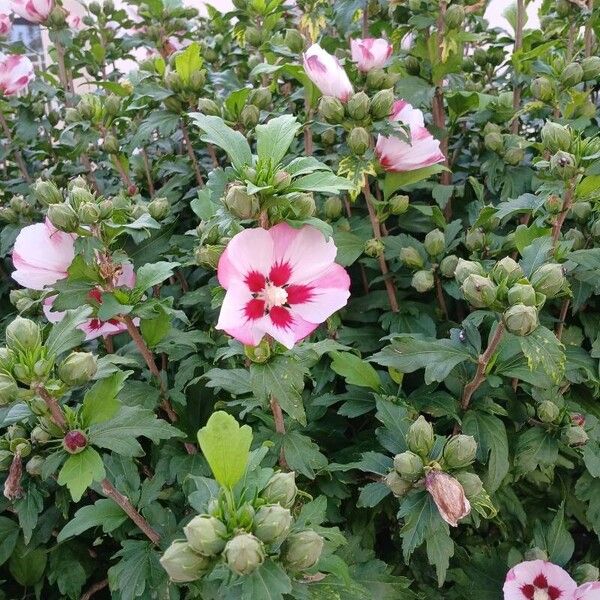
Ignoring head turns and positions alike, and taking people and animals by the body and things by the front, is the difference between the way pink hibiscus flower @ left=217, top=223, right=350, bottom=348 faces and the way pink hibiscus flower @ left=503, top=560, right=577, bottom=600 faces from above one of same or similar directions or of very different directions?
same or similar directions

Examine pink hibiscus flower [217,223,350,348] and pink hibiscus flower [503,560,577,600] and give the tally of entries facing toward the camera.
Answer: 2

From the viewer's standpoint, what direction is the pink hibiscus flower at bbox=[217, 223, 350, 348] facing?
toward the camera
